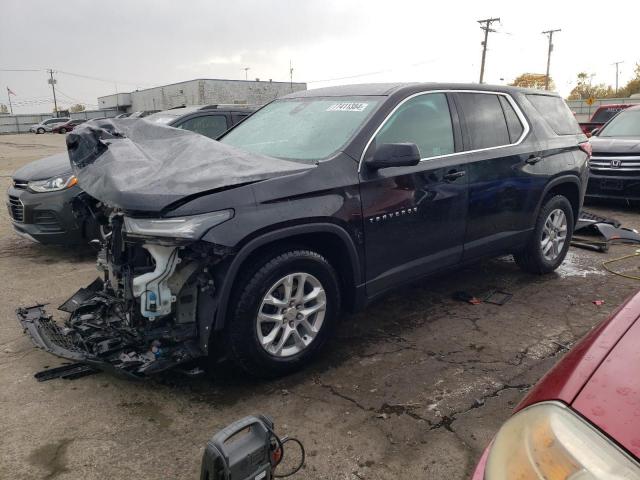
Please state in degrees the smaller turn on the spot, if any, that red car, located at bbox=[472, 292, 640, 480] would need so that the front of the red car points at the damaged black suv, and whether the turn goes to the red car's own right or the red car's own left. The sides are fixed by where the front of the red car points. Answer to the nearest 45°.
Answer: approximately 90° to the red car's own right

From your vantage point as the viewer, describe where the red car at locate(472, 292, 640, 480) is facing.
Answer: facing the viewer and to the left of the viewer

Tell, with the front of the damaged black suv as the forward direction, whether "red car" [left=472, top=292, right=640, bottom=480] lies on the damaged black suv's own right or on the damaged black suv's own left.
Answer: on the damaged black suv's own left

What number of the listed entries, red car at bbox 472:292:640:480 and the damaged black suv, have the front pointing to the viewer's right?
0

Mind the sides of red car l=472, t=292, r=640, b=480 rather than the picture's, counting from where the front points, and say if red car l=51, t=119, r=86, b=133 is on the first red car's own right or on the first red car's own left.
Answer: on the first red car's own right

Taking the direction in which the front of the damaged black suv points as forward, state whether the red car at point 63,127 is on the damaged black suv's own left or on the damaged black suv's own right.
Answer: on the damaged black suv's own right
